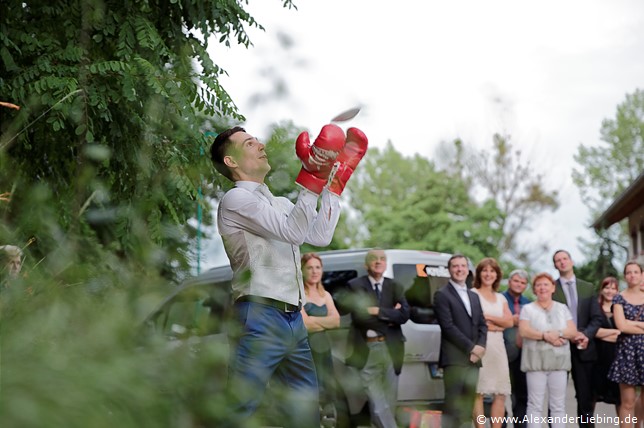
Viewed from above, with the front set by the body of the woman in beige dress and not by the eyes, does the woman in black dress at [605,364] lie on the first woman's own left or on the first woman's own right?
on the first woman's own left

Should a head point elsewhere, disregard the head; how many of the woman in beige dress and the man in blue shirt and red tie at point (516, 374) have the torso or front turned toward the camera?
2

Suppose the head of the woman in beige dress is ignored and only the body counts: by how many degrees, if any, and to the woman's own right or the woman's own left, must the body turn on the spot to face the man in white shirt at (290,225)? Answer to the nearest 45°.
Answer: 0° — they already face them

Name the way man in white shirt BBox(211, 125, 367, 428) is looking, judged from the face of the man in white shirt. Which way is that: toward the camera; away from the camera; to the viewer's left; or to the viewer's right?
to the viewer's right

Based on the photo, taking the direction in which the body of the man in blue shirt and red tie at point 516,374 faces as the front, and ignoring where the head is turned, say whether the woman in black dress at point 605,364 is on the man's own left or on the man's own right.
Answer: on the man's own left

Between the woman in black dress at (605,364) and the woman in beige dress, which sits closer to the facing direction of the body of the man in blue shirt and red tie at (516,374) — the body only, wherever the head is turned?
the woman in beige dress

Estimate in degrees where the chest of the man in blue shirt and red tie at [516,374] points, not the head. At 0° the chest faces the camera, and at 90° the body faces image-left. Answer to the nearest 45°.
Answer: approximately 0°

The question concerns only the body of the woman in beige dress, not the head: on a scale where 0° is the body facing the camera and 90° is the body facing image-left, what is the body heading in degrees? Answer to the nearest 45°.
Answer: approximately 0°

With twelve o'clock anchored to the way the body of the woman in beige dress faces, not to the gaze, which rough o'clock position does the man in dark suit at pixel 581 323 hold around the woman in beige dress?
The man in dark suit is roughly at 8 o'clock from the woman in beige dress.

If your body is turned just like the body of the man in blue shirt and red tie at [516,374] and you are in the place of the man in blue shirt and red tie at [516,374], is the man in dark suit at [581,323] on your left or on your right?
on your left
